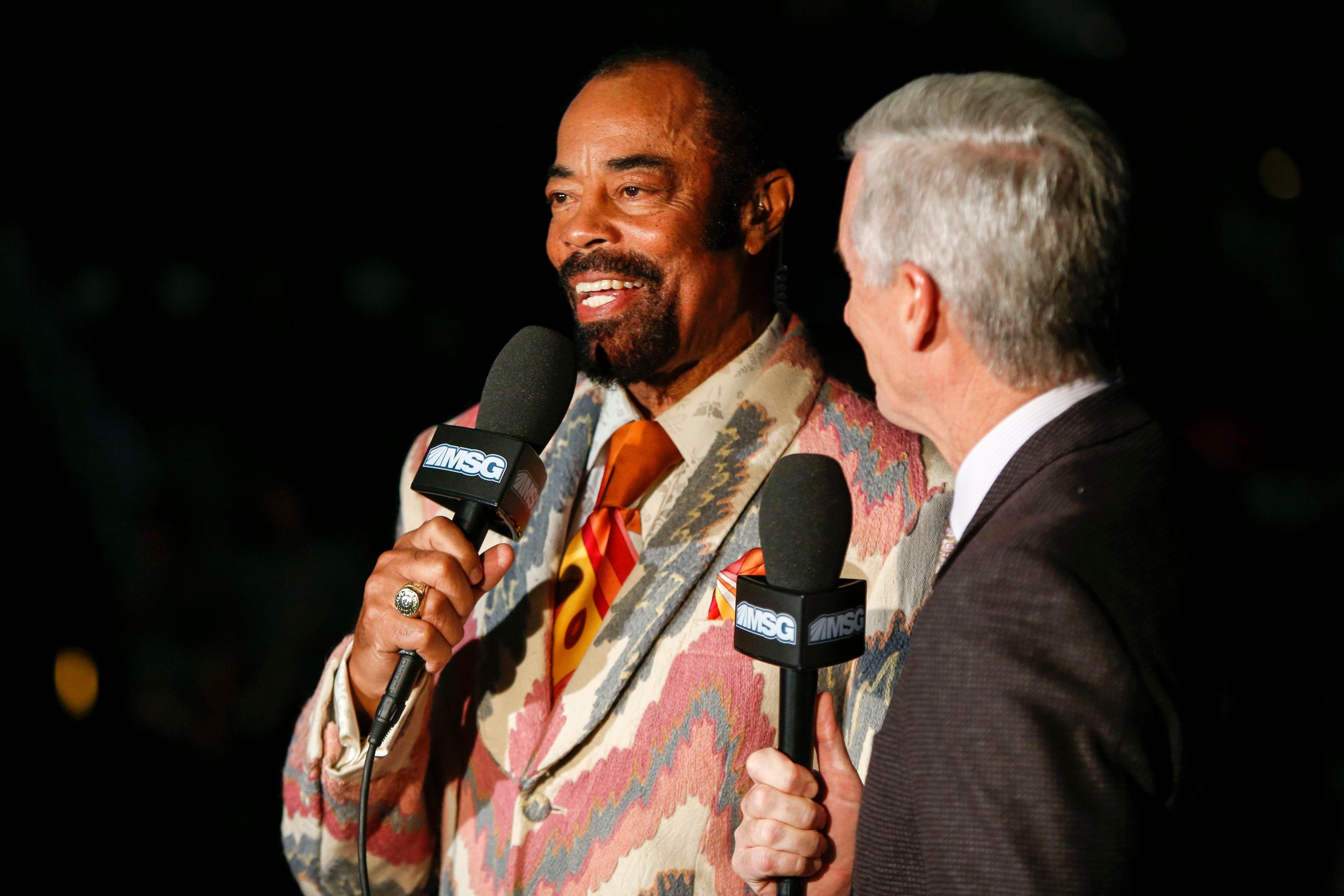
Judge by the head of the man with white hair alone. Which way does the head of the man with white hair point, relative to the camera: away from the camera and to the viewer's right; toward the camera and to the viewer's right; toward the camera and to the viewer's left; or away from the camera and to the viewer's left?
away from the camera and to the viewer's left

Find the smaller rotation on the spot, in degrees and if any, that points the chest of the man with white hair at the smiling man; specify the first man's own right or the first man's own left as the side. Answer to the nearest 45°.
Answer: approximately 45° to the first man's own right

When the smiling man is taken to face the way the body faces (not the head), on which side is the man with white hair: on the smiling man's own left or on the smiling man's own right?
on the smiling man's own left

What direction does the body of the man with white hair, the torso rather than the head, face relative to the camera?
to the viewer's left
